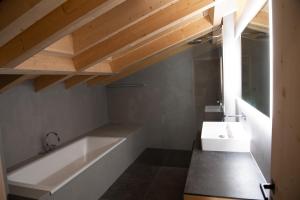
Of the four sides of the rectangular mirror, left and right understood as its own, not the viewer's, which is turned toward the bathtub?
front

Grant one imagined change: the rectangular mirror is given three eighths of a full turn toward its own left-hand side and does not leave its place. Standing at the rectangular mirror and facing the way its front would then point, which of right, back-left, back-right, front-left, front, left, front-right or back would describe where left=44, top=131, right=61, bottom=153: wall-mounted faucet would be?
back-right

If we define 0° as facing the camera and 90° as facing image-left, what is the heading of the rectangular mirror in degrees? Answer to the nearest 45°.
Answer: approximately 90°

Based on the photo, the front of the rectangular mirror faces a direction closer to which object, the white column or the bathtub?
the bathtub

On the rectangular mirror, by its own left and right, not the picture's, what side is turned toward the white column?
right
